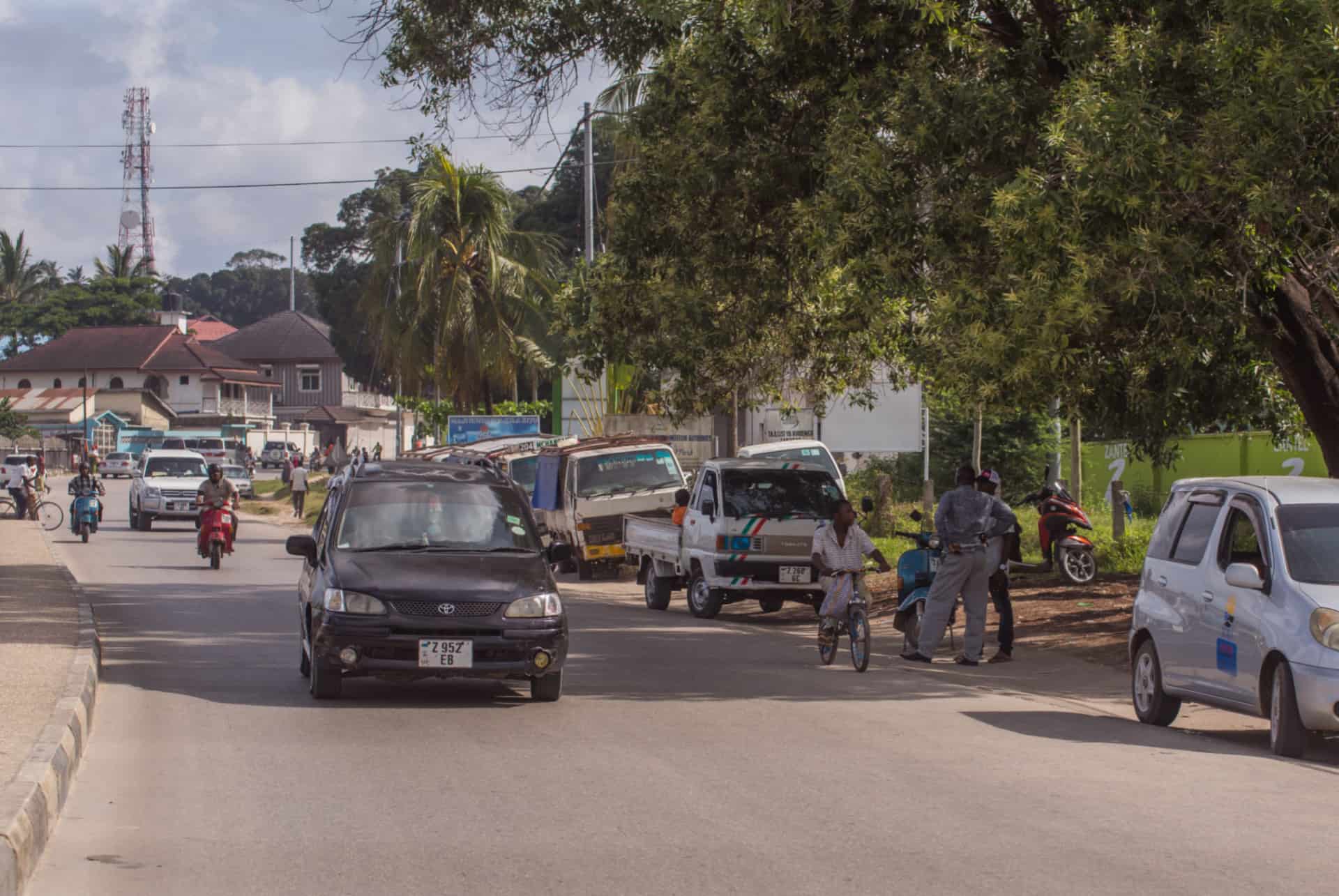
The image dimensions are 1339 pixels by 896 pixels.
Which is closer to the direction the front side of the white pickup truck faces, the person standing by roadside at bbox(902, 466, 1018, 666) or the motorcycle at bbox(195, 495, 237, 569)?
the person standing by roadside

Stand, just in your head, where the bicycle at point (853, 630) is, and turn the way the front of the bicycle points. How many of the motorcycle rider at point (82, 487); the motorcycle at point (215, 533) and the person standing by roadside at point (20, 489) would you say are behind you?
3

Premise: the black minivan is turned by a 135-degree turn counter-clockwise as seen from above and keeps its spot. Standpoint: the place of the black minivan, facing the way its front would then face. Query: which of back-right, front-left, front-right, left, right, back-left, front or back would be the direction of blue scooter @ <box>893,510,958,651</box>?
front

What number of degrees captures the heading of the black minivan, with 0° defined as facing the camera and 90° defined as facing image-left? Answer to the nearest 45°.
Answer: approximately 0°

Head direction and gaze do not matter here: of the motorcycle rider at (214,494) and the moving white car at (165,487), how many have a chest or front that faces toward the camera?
2

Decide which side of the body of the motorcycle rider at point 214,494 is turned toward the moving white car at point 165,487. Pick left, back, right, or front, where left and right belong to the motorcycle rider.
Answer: back

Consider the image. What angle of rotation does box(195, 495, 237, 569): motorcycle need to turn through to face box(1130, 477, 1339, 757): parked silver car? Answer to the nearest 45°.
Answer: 0° — it already faces it

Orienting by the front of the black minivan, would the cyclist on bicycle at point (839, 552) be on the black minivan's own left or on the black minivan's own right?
on the black minivan's own left

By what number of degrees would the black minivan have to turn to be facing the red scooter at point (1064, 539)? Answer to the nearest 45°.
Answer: approximately 135° to its left

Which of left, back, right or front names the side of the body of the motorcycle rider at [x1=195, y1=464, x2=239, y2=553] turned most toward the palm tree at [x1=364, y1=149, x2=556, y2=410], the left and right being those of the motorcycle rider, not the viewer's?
back

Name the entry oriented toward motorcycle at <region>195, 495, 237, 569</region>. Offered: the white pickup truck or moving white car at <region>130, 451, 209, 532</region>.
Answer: the moving white car

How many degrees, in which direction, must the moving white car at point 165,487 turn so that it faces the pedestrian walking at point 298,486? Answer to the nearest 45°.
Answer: approximately 135° to its left

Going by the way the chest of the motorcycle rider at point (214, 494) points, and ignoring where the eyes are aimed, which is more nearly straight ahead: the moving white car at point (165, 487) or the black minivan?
the black minivan
